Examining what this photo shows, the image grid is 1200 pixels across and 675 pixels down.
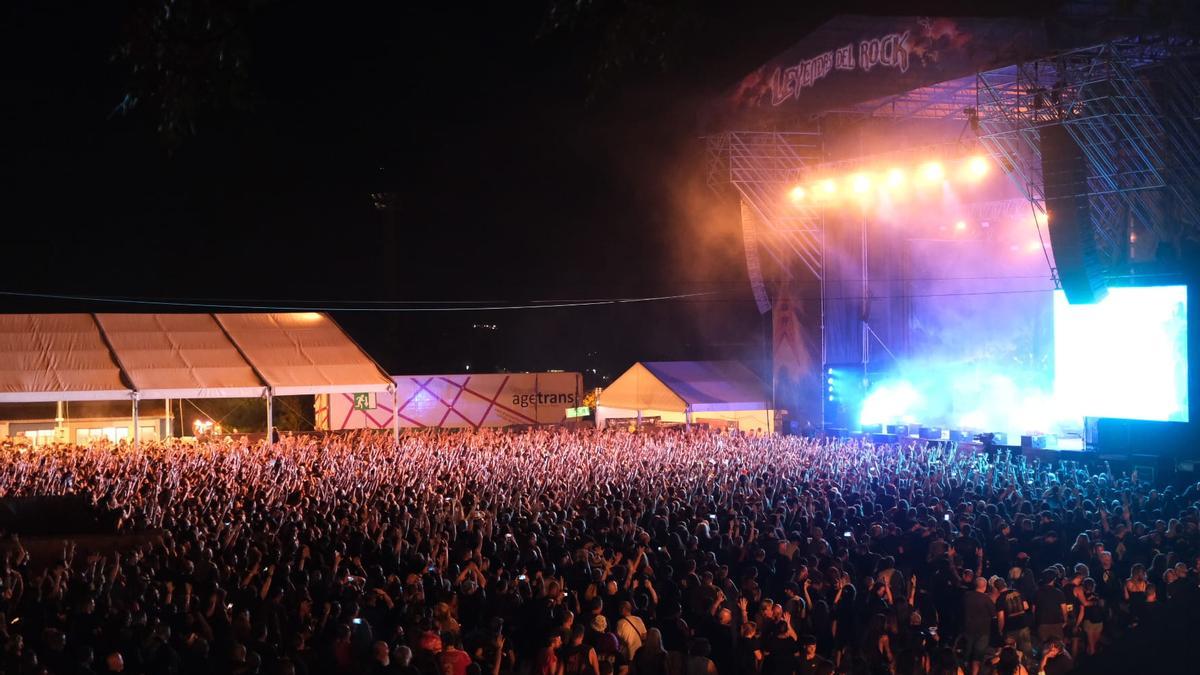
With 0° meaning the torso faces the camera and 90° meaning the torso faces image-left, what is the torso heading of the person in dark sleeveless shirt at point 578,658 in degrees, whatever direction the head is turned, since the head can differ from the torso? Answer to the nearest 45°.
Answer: approximately 225°

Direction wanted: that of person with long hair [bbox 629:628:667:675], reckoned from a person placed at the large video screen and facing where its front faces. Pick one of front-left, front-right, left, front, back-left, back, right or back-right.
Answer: front-left

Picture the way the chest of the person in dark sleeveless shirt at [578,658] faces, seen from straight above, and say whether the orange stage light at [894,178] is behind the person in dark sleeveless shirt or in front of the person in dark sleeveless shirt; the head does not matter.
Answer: in front

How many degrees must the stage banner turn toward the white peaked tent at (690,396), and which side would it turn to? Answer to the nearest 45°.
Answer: approximately 90° to its right

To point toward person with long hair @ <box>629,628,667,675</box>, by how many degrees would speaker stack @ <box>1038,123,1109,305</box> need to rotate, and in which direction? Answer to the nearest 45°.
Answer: approximately 45° to its left

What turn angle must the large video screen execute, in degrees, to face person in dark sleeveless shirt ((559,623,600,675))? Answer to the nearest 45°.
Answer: approximately 45° to its left

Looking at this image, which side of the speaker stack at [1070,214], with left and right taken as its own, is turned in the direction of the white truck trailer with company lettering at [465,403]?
right

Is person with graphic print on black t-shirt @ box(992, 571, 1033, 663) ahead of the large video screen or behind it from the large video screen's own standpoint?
ahead

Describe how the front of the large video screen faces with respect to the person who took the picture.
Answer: facing the viewer and to the left of the viewer

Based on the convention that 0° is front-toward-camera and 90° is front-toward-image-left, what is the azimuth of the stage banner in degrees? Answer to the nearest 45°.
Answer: approximately 45°

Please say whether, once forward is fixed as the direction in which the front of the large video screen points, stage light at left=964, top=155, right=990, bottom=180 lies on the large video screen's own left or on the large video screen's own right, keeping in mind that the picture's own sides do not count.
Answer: on the large video screen's own right
